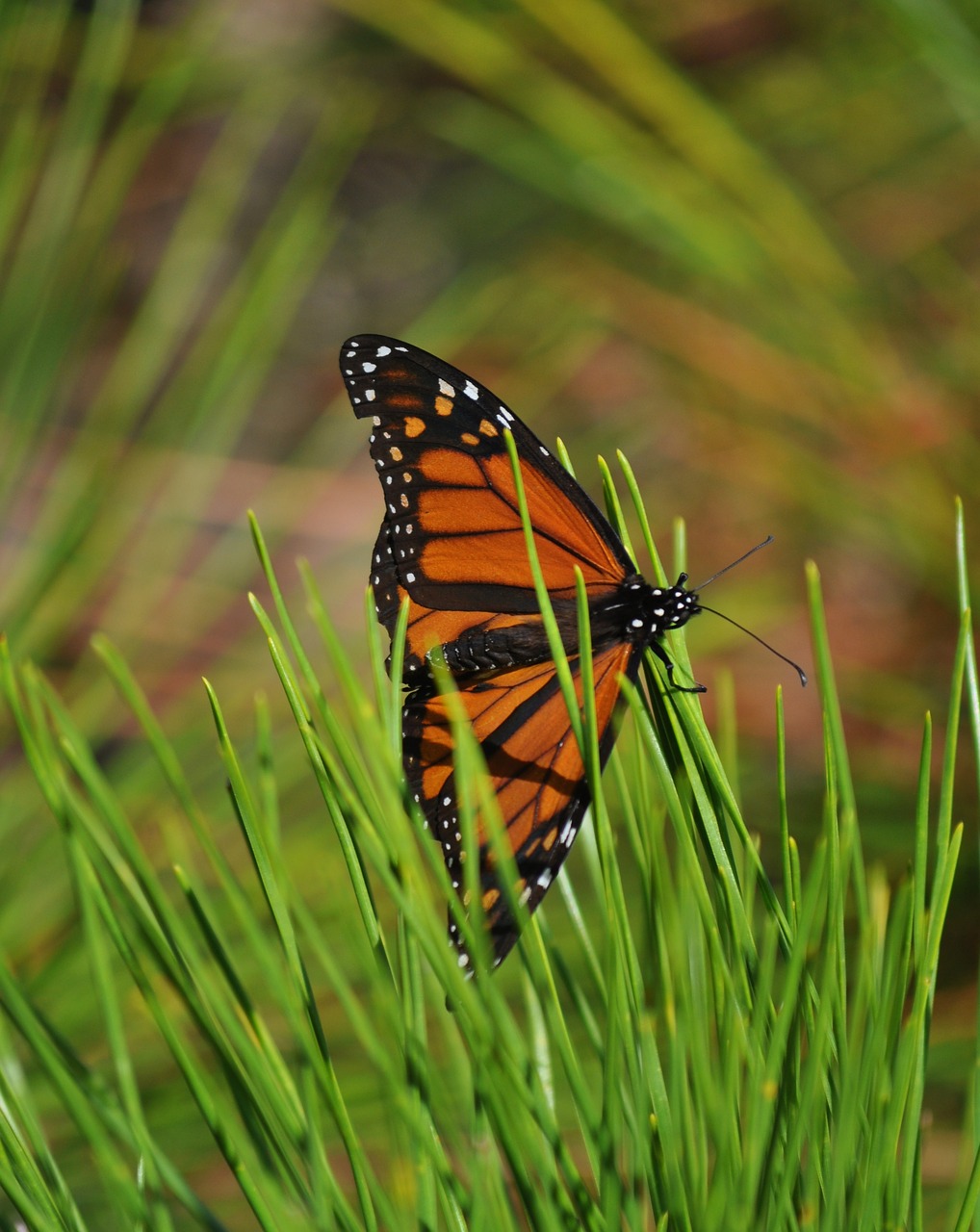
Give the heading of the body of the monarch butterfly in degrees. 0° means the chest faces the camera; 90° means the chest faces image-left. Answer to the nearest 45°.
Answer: approximately 270°
